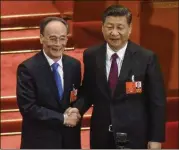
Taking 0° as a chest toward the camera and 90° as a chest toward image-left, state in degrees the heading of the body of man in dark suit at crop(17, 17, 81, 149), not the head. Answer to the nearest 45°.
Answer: approximately 315°
